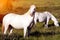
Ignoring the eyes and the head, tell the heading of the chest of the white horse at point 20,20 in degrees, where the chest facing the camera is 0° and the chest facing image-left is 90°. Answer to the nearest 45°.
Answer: approximately 270°
